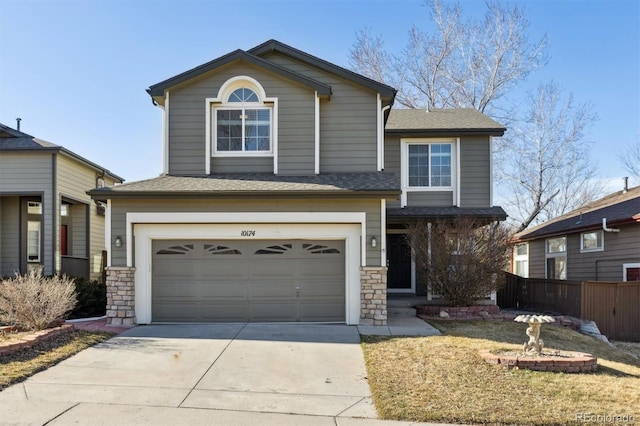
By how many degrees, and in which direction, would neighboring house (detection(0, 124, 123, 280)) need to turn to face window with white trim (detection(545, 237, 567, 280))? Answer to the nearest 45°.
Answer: approximately 90° to its left

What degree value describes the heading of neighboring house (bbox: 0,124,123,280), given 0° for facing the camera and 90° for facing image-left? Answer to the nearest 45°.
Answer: approximately 0°

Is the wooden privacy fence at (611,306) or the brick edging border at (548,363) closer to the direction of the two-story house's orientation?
the brick edging border

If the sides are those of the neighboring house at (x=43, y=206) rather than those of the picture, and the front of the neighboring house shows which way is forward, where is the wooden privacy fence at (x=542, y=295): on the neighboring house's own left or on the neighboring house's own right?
on the neighboring house's own left

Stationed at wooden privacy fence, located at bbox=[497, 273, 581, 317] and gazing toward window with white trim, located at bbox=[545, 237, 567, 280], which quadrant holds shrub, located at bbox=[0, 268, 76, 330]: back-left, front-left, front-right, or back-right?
back-left

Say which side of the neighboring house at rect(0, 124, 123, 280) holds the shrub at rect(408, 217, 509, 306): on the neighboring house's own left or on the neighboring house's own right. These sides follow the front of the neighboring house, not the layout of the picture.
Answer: on the neighboring house's own left

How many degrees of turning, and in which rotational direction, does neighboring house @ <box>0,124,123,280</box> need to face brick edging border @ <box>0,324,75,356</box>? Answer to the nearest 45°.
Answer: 0° — it already faces it

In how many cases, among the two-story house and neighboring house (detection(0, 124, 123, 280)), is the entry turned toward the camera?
2
